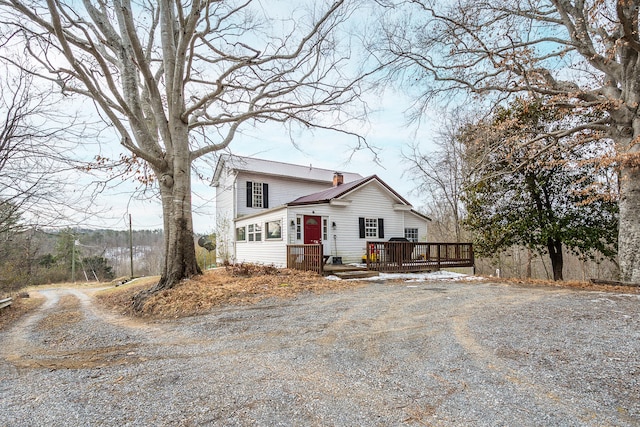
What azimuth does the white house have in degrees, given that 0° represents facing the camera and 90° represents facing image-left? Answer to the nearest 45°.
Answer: approximately 315°
